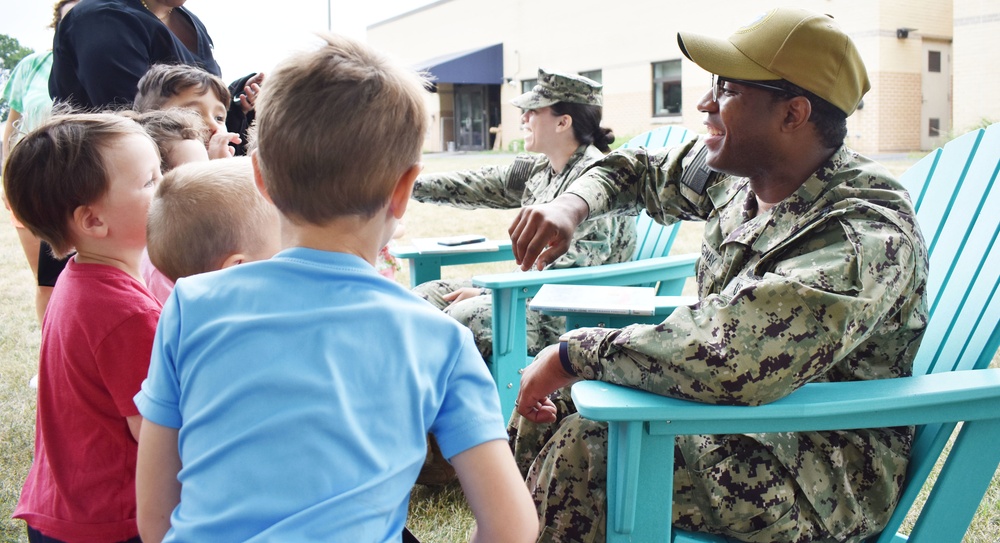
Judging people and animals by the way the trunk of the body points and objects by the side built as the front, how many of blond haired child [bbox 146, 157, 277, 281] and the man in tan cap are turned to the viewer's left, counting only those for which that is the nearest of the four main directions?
1

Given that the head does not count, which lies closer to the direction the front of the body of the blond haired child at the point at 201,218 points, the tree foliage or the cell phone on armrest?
the cell phone on armrest

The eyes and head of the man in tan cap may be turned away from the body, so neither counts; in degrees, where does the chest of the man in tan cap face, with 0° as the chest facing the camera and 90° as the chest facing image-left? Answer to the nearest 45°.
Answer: approximately 90°

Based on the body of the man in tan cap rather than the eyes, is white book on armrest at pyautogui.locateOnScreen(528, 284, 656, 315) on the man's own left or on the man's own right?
on the man's own right

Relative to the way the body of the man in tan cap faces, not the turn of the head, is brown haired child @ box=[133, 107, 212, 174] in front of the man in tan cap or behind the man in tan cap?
in front

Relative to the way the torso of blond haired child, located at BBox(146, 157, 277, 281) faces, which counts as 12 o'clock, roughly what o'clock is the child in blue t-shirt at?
The child in blue t-shirt is roughly at 4 o'clock from the blond haired child.

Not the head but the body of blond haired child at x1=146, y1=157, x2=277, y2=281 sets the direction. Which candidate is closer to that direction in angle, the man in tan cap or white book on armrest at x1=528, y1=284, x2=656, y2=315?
the white book on armrest

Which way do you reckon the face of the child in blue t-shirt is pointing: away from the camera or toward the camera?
away from the camera

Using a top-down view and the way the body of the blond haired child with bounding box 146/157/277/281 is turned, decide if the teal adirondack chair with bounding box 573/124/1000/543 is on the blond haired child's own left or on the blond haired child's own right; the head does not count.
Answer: on the blond haired child's own right

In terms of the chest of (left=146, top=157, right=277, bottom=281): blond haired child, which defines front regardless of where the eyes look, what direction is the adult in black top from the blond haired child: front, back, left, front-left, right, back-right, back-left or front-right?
front-left

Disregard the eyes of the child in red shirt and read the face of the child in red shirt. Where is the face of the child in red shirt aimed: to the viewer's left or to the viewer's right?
to the viewer's right

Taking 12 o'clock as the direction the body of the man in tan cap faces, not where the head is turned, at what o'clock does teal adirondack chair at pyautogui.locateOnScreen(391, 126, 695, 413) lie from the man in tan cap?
The teal adirondack chair is roughly at 2 o'clock from the man in tan cap.

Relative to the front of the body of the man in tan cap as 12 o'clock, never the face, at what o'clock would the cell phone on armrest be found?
The cell phone on armrest is roughly at 2 o'clock from the man in tan cap.

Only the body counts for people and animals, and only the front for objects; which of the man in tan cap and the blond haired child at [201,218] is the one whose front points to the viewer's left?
the man in tan cap

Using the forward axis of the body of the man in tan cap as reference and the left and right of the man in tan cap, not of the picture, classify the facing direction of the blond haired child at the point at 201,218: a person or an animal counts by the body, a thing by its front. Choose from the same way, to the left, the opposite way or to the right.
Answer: to the right

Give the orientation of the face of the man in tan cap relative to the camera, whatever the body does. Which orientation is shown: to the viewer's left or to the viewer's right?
to the viewer's left
